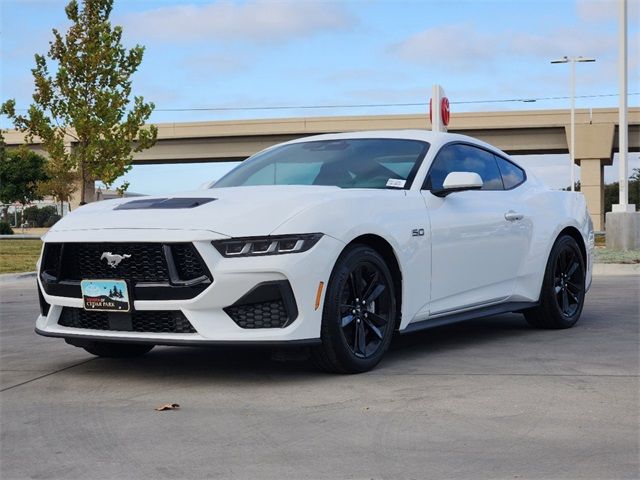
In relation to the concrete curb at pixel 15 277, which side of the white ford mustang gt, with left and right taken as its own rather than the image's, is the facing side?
right

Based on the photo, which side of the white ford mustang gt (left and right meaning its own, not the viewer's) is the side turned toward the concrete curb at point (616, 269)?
back

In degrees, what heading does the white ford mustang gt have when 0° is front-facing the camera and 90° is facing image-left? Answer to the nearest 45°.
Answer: approximately 45°

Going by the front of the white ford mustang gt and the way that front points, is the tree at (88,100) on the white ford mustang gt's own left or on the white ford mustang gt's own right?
on the white ford mustang gt's own right

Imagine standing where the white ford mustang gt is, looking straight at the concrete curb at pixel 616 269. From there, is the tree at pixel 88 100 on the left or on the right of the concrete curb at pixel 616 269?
left

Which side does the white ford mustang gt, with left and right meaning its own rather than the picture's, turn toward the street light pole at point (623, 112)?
back
